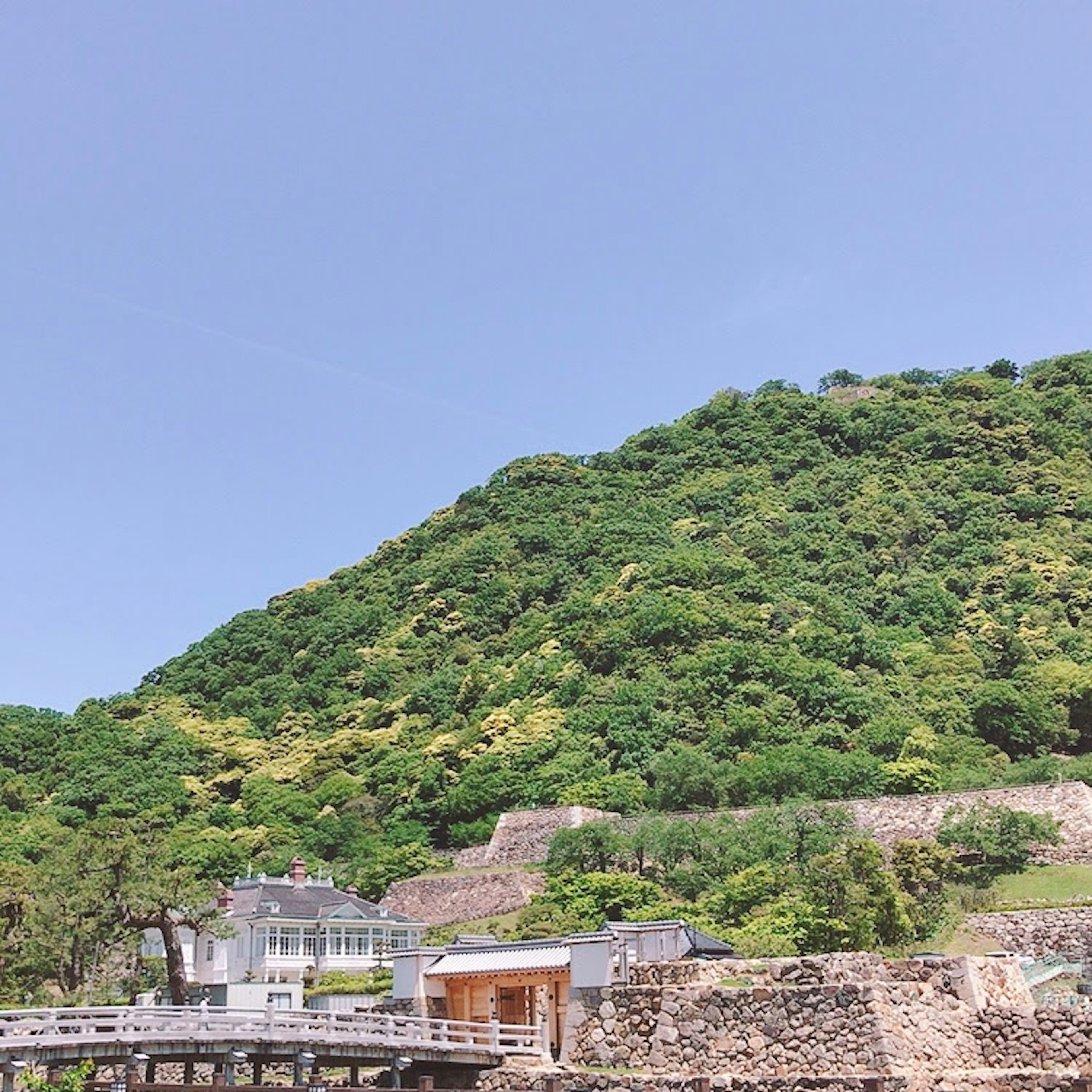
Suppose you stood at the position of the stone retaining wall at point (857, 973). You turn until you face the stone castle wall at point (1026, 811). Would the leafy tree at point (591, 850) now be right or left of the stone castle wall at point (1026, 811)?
left

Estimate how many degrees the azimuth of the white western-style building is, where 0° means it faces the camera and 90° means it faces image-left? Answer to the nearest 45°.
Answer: approximately 315°

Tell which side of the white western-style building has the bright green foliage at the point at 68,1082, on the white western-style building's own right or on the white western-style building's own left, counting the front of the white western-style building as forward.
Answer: on the white western-style building's own right

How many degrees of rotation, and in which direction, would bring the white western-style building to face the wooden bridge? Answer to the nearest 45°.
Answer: approximately 45° to its right

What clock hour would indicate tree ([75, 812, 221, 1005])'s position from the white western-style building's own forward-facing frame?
The tree is roughly at 2 o'clock from the white western-style building.

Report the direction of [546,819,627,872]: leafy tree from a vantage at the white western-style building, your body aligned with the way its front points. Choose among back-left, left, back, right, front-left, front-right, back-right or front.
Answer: back-left
